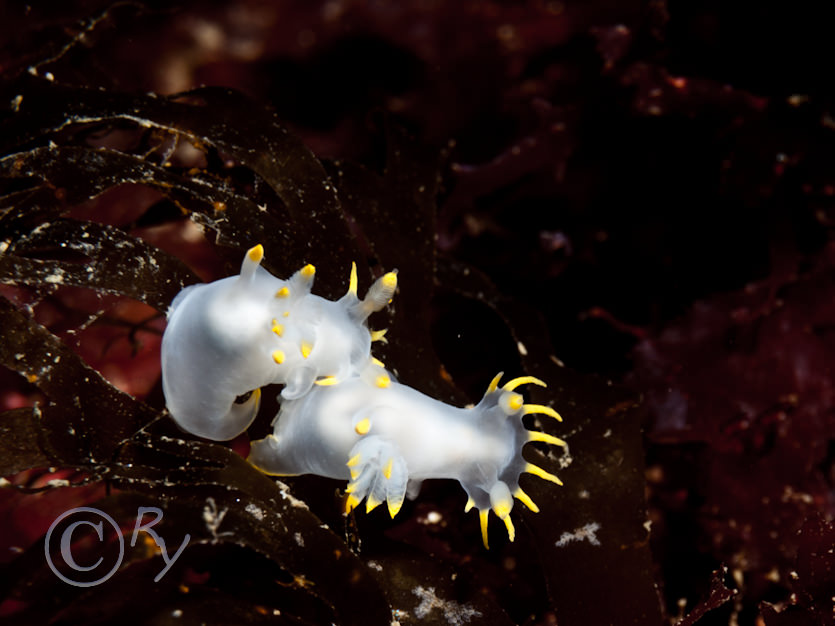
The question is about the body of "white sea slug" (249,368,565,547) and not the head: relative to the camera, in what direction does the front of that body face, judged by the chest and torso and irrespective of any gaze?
to the viewer's right

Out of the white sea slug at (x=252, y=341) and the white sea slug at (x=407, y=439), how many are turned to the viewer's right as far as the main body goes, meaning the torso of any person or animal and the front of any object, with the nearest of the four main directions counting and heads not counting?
2

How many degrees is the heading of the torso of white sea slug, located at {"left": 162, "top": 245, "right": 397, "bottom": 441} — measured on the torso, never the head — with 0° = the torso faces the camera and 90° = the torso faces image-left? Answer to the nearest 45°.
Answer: approximately 270°
